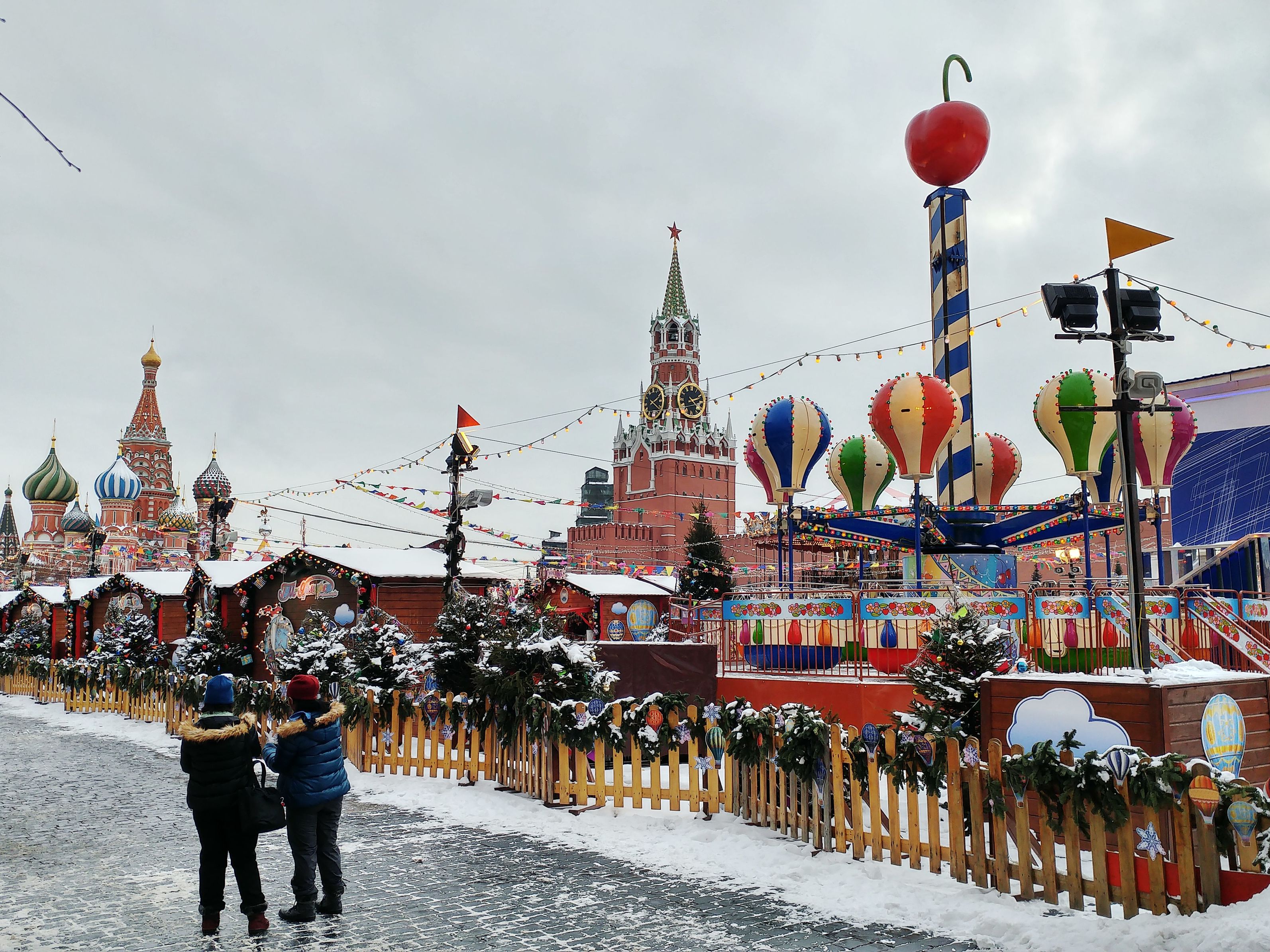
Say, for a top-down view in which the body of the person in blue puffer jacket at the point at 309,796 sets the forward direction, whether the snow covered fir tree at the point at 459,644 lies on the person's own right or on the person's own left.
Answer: on the person's own right

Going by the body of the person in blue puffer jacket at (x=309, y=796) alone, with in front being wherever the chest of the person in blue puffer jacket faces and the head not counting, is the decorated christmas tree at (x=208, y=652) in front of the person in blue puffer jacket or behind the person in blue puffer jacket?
in front

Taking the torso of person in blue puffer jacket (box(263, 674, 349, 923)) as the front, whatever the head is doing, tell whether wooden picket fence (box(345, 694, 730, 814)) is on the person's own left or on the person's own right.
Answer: on the person's own right

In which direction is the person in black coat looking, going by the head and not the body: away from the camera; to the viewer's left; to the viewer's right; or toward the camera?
away from the camera

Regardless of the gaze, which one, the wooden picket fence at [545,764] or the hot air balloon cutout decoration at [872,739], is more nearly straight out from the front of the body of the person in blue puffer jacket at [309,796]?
the wooden picket fence

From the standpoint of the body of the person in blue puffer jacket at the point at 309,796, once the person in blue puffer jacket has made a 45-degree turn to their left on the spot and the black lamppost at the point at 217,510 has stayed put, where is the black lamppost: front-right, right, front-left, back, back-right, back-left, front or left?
right

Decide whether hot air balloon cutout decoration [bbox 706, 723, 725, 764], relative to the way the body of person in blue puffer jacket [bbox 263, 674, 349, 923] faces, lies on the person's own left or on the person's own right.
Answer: on the person's own right

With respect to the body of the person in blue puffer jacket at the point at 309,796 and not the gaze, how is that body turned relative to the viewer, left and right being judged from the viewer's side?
facing away from the viewer and to the left of the viewer

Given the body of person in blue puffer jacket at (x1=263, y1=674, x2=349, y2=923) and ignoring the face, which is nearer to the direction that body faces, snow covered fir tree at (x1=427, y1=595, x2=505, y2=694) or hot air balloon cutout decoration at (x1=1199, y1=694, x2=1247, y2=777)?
the snow covered fir tree

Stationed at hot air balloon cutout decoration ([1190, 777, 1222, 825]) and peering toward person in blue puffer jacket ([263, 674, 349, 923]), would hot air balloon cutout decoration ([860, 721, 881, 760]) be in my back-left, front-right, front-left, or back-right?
front-right
